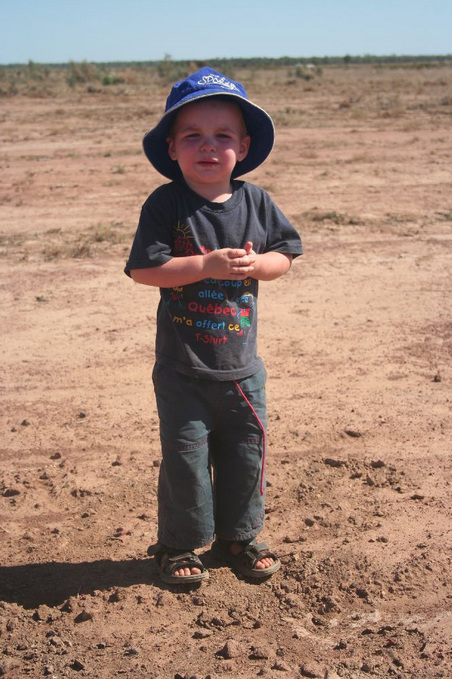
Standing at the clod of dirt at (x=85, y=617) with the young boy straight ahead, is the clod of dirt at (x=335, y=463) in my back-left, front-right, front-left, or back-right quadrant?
front-left

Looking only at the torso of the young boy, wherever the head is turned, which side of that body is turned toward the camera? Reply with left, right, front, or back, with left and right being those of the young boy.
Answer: front

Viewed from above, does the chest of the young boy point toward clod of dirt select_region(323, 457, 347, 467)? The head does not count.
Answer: no

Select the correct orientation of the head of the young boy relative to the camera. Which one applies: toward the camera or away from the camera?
toward the camera

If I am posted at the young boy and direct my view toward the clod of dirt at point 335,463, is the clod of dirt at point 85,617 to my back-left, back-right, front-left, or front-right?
back-left
